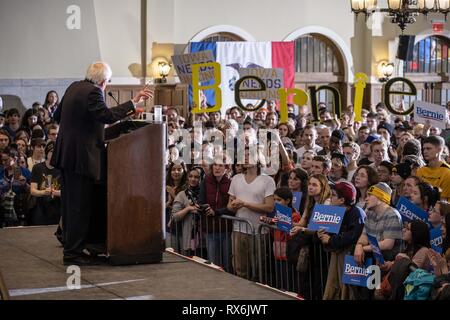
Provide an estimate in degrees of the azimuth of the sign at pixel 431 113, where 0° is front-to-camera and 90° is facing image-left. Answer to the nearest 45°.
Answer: approximately 0°

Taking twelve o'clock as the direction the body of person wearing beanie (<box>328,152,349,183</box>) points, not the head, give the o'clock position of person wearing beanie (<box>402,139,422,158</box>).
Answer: person wearing beanie (<box>402,139,422,158</box>) is roughly at 6 o'clock from person wearing beanie (<box>328,152,349,183</box>).

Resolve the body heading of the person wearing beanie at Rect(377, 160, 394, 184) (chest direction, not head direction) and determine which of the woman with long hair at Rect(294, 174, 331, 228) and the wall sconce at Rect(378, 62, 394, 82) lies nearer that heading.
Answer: the woman with long hair

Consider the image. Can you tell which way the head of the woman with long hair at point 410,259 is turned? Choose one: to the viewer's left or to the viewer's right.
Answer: to the viewer's left

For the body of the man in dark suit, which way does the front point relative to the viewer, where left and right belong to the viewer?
facing away from the viewer and to the right of the viewer

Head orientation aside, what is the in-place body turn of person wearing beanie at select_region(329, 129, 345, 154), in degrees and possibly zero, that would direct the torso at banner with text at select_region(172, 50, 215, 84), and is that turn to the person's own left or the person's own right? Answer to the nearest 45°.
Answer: approximately 90° to the person's own right

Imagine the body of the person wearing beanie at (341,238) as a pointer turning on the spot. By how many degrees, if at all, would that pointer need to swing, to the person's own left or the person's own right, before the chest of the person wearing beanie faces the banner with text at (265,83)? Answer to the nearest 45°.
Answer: approximately 90° to the person's own right

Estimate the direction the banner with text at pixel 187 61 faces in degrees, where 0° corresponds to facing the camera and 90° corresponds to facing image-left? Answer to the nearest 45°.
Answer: approximately 0°
